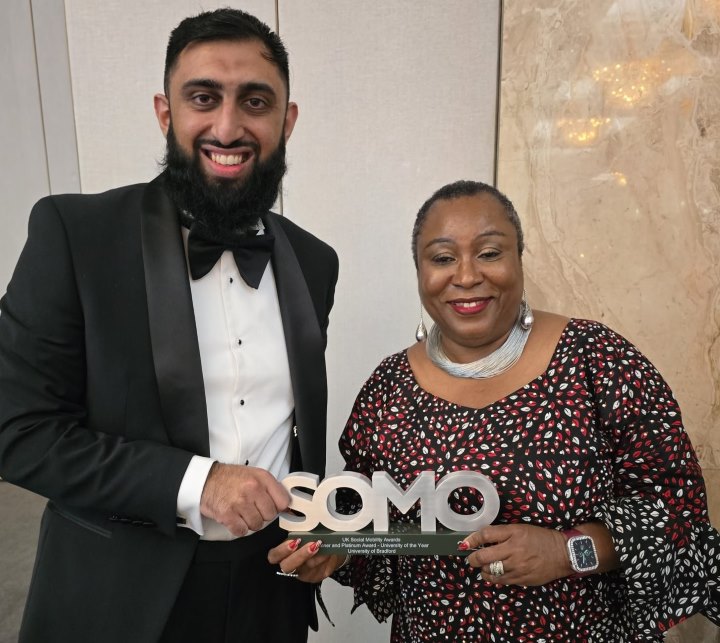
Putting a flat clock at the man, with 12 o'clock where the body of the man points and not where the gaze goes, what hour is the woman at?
The woman is roughly at 11 o'clock from the man.

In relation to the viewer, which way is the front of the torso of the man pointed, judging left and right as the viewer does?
facing the viewer and to the right of the viewer
